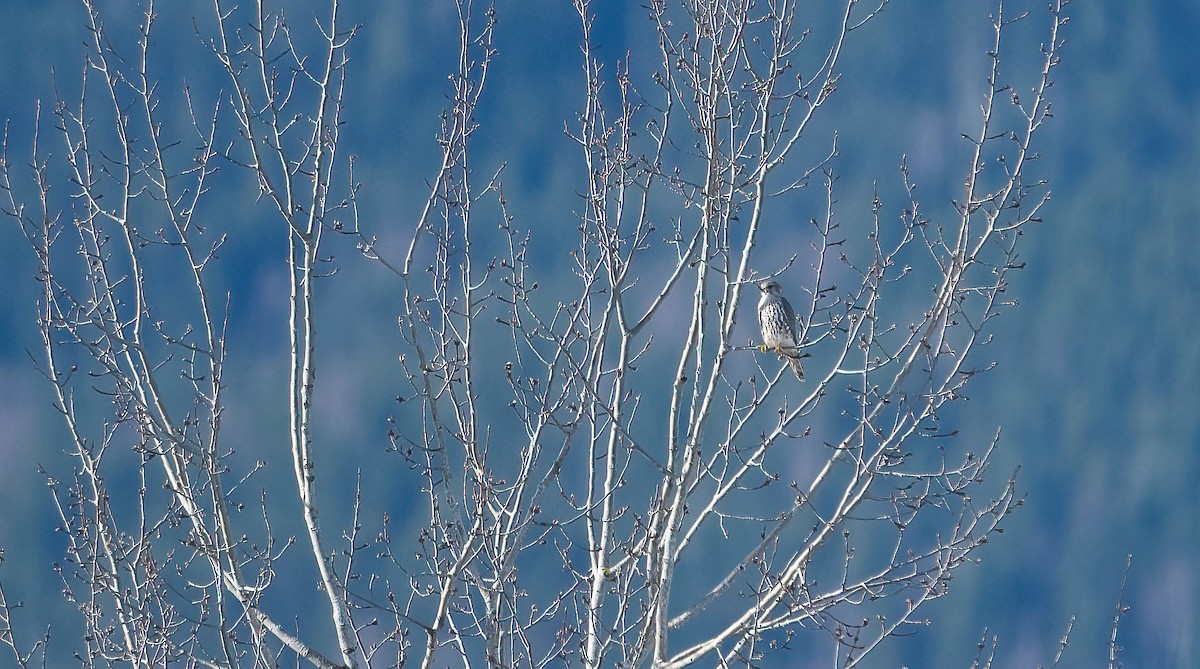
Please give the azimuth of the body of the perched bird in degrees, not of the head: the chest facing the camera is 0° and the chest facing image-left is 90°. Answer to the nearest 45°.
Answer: approximately 45°
